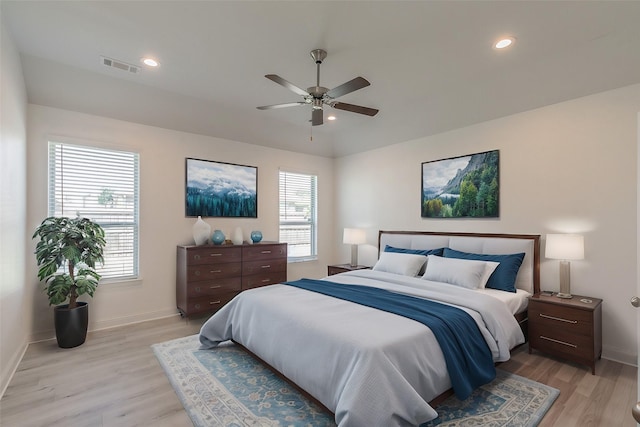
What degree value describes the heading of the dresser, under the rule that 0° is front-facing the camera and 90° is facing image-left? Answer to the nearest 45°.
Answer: approximately 315°

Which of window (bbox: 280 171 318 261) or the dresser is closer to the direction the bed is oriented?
the dresser

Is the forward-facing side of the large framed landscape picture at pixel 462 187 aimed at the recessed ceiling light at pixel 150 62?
yes

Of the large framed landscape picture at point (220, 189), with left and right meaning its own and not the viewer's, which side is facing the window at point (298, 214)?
left

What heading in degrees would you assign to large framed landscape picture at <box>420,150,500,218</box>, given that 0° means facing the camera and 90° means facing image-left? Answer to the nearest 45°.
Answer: approximately 45°

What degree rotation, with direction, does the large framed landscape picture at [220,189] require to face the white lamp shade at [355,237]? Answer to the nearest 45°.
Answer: approximately 45° to its left

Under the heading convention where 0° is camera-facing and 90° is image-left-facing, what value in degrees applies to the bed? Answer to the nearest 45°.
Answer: approximately 45°

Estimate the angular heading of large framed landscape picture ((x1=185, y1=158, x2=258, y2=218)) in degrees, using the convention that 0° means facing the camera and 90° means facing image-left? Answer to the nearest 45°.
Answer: approximately 315°

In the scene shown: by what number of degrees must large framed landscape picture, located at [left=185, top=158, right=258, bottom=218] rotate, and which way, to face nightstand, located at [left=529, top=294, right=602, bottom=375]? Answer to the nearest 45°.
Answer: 0° — it already faces it
